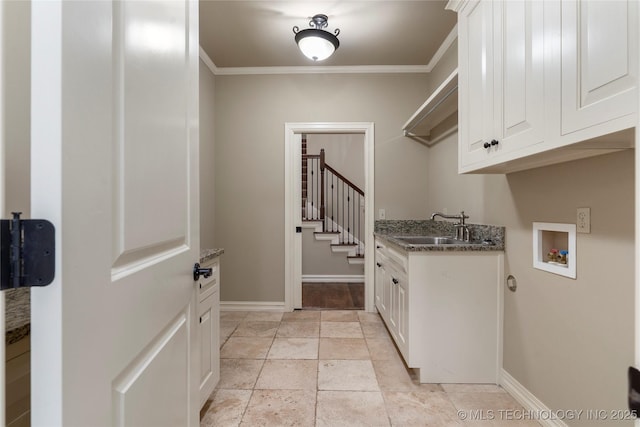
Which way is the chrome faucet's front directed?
to the viewer's left

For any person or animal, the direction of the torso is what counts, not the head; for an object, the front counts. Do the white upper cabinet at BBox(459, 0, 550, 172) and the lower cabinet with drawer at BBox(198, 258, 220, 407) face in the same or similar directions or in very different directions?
very different directions

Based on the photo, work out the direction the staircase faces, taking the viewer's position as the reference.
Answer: facing to the right of the viewer

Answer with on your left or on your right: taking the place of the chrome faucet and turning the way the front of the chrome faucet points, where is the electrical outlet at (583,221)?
on your left

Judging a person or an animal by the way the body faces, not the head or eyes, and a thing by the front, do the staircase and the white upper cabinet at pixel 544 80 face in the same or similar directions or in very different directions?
very different directions

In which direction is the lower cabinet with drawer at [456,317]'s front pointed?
to the viewer's left

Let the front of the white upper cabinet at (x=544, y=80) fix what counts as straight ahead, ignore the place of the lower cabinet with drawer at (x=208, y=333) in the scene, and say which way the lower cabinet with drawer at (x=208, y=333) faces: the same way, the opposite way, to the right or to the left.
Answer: the opposite way

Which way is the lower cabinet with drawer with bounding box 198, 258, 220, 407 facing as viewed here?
to the viewer's right
